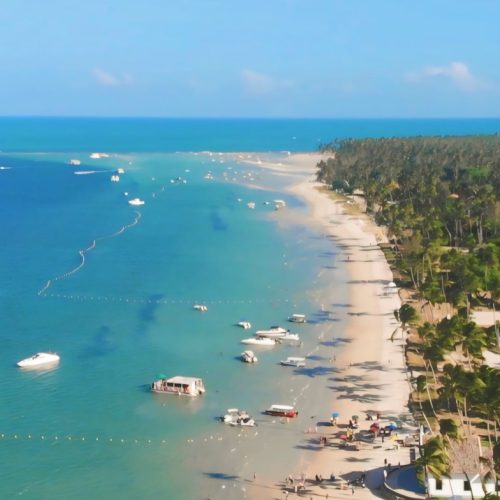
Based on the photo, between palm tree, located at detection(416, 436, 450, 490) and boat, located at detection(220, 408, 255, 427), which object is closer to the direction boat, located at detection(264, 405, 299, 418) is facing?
the boat

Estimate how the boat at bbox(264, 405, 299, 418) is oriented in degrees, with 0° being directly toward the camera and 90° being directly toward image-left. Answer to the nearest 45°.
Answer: approximately 90°

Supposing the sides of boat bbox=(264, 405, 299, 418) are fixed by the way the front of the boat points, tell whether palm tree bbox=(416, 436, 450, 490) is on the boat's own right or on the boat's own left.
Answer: on the boat's own left

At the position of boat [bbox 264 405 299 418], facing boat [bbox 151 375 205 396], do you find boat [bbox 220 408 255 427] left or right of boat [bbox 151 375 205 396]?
left

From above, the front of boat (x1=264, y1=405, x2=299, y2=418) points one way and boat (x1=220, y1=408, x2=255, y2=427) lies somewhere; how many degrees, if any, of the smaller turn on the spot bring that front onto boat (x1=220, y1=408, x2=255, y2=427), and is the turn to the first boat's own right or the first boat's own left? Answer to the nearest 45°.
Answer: approximately 45° to the first boat's own left
